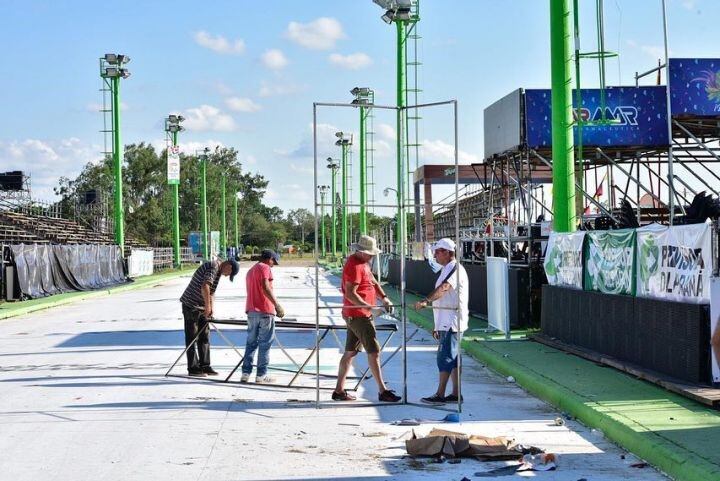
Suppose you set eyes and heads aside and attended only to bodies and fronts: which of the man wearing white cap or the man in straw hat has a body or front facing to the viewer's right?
the man in straw hat

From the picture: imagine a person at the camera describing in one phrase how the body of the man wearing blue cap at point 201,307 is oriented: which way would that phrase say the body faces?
to the viewer's right

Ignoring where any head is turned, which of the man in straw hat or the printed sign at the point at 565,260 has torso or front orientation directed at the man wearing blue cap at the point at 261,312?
the printed sign

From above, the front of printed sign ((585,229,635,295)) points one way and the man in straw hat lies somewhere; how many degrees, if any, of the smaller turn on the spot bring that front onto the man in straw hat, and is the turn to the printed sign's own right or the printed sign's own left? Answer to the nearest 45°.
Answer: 0° — it already faces them

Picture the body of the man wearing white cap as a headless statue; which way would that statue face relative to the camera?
to the viewer's left

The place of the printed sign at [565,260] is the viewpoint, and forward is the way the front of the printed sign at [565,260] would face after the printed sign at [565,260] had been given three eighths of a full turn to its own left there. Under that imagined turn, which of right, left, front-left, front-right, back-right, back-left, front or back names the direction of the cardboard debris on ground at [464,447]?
right

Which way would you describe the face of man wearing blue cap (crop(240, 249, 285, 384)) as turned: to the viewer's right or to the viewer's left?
to the viewer's right

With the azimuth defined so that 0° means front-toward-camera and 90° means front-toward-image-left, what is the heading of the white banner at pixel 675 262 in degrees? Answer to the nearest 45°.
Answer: approximately 45°

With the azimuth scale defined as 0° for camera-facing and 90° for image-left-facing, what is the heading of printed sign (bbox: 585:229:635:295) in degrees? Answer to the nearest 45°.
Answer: approximately 45°

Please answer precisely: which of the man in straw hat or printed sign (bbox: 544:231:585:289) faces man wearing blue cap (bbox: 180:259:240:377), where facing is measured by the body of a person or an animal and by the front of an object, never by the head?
the printed sign

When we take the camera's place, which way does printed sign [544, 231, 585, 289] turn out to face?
facing the viewer and to the left of the viewer

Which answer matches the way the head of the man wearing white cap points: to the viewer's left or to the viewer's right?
to the viewer's left
